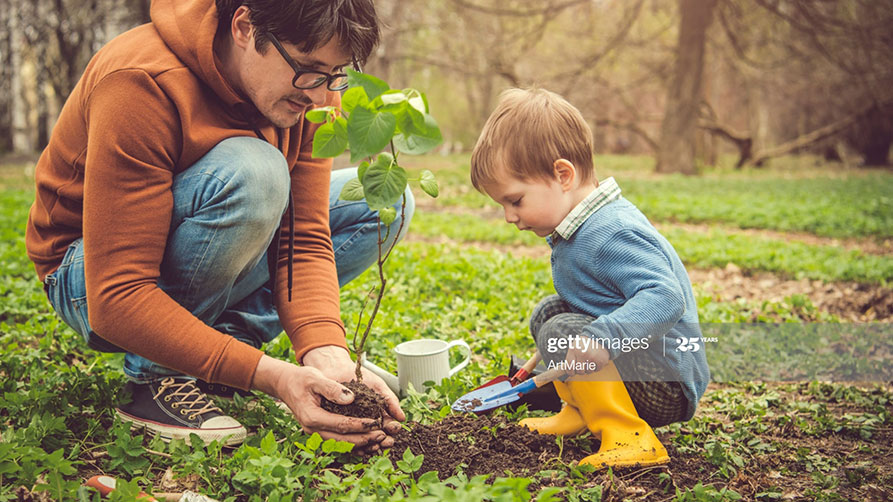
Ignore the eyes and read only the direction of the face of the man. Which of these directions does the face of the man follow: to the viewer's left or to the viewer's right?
to the viewer's right

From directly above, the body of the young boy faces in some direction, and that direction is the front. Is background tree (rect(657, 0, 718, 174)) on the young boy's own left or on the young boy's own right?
on the young boy's own right

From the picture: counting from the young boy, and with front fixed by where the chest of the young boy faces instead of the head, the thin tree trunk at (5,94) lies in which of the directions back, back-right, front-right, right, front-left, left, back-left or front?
front-right

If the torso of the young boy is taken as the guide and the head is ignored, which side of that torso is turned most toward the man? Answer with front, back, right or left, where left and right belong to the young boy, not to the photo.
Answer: front

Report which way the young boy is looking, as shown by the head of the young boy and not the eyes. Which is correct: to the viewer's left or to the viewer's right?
to the viewer's left

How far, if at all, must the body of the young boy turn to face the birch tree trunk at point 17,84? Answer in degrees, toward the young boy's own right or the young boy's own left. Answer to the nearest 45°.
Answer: approximately 45° to the young boy's own right

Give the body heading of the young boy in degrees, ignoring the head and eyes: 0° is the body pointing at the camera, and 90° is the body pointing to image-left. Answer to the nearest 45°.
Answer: approximately 90°
